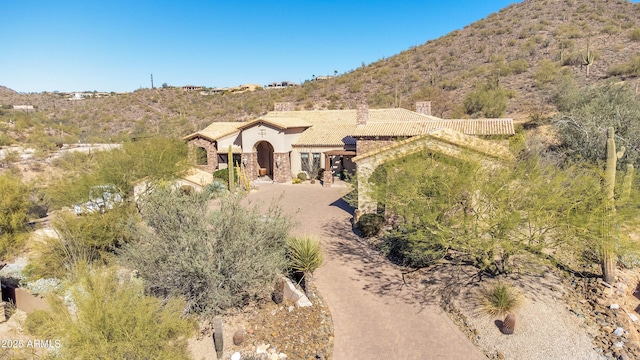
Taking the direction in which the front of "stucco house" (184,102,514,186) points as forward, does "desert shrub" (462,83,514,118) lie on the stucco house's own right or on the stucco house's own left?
on the stucco house's own left

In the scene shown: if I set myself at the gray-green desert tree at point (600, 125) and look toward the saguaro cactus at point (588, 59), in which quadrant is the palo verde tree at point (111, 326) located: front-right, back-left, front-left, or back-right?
back-left

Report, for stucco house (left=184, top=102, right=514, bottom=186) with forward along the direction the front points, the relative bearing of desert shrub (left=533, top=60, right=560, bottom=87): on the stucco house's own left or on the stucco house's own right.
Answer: on the stucco house's own left

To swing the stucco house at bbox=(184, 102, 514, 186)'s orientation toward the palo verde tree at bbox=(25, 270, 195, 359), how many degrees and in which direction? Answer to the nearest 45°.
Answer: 0° — it already faces it

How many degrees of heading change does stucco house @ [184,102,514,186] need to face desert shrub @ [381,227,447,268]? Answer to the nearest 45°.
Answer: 0° — it already faces it

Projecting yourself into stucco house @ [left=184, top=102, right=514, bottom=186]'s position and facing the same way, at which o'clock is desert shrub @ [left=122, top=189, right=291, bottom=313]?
The desert shrub is roughly at 12 o'clock from the stucco house.

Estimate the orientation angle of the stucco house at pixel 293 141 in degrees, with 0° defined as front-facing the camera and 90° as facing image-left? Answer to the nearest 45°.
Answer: approximately 0°

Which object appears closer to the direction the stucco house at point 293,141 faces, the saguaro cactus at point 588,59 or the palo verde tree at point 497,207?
the palo verde tree

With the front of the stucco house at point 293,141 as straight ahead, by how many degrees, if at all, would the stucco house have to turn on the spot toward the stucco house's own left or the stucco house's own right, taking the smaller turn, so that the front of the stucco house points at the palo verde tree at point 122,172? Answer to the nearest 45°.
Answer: approximately 45° to the stucco house's own right

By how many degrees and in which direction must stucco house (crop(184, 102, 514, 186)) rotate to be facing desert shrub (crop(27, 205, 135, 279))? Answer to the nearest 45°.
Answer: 0° — it already faces it
